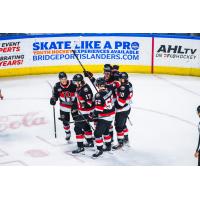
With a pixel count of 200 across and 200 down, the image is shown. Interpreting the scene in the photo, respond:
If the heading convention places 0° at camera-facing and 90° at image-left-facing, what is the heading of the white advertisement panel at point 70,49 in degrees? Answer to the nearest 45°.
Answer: approximately 0°

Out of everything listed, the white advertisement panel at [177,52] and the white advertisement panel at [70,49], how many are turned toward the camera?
2

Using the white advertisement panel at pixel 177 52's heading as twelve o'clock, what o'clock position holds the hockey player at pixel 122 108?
The hockey player is roughly at 1 o'clock from the white advertisement panel.

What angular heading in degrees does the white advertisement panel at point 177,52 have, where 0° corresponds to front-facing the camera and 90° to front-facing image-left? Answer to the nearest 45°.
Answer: approximately 0°
